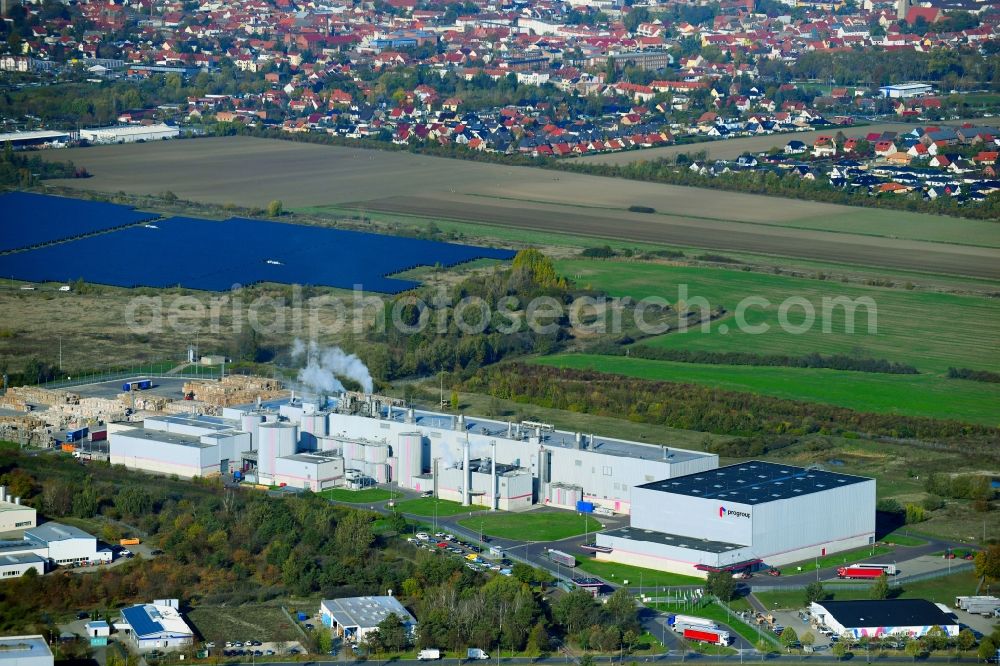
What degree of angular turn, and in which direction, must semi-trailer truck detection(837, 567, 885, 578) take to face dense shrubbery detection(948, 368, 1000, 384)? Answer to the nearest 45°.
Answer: approximately 90° to its right

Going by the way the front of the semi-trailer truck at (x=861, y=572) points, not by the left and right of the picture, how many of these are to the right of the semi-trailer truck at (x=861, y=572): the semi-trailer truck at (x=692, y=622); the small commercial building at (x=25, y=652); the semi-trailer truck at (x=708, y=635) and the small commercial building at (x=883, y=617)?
0

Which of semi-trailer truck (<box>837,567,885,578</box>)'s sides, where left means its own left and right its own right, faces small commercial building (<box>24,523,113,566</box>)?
front

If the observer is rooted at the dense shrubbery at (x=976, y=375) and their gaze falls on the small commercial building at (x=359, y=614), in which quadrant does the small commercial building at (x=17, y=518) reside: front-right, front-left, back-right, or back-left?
front-right

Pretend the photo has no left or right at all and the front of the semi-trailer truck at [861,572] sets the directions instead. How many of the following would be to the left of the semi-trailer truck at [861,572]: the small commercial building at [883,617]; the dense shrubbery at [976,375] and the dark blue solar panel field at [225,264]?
1

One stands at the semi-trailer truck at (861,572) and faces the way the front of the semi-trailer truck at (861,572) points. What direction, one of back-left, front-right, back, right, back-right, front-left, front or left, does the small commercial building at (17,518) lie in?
front

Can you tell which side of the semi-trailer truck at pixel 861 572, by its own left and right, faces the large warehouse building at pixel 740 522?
front

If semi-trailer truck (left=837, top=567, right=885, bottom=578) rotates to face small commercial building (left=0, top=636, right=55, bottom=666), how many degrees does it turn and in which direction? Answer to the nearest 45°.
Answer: approximately 45° to its left

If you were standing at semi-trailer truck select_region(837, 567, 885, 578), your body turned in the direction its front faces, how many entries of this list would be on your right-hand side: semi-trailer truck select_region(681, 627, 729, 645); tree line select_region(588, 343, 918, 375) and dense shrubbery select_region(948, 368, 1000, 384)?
2

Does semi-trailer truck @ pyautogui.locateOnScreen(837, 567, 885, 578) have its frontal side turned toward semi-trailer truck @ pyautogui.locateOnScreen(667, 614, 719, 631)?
no

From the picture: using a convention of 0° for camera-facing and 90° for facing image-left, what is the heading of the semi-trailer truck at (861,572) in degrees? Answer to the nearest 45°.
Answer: approximately 90°

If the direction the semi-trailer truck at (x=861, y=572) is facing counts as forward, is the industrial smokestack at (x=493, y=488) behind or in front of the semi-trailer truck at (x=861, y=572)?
in front

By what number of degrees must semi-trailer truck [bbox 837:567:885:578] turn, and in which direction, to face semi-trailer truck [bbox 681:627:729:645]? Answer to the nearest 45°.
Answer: approximately 45° to its left

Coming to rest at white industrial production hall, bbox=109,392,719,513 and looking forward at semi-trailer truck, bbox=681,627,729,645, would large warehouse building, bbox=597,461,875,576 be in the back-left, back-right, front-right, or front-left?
front-left
